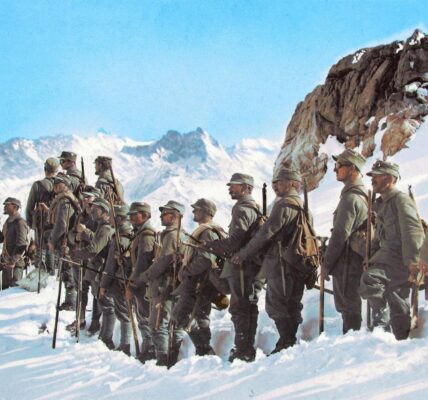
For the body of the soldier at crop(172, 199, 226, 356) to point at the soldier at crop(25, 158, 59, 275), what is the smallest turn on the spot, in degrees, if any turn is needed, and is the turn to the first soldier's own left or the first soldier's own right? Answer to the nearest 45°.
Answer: approximately 45° to the first soldier's own right

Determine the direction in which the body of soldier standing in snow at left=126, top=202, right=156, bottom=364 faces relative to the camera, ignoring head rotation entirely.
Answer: to the viewer's left

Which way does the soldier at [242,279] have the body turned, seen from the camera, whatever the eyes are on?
to the viewer's left

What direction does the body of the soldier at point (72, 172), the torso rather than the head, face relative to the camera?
to the viewer's left

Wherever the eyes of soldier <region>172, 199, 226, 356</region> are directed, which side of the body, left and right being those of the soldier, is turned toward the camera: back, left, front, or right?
left

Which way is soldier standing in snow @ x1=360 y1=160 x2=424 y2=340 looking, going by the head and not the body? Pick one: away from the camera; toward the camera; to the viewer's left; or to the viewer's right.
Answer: to the viewer's left

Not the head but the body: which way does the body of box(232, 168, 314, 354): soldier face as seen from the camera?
to the viewer's left

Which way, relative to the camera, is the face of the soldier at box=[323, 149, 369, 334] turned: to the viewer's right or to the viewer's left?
to the viewer's left

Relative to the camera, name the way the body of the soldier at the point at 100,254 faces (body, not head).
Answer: to the viewer's left
